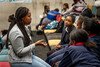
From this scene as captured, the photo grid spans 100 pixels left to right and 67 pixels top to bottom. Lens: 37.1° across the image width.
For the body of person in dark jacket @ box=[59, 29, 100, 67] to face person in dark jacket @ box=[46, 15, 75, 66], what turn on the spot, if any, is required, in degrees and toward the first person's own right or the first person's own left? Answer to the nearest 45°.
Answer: approximately 45° to the first person's own right

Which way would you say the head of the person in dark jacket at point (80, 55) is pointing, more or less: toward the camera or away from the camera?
away from the camera

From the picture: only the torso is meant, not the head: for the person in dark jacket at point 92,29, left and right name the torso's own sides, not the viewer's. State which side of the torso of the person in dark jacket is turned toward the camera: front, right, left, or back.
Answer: left

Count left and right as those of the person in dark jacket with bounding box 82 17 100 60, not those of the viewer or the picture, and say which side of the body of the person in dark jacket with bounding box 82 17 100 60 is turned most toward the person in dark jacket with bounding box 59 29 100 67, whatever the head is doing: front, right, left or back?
left

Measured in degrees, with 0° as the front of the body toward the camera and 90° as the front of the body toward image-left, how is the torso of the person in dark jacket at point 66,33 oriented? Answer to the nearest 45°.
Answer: approximately 45°

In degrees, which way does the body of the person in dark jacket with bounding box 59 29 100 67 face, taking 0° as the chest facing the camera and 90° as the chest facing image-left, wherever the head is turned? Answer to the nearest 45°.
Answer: approximately 135°

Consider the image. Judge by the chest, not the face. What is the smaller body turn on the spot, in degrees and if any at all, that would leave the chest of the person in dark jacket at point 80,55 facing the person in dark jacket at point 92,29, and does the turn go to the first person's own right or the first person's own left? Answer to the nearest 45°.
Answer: approximately 45° to the first person's own right
